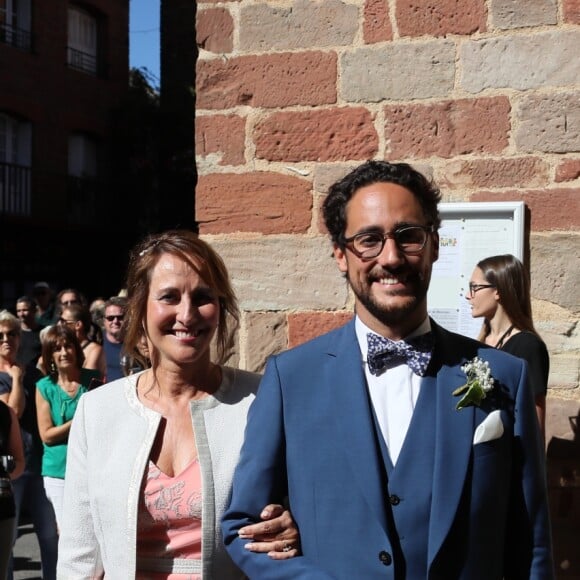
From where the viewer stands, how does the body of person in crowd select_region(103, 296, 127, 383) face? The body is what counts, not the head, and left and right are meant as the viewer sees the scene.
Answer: facing the viewer

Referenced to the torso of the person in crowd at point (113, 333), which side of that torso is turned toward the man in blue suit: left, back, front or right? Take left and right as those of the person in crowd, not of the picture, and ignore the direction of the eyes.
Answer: front

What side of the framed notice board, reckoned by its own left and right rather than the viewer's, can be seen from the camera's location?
front

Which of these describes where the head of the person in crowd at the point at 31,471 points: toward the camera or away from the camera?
toward the camera

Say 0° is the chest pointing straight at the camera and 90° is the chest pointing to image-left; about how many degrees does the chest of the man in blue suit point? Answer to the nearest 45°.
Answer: approximately 0°

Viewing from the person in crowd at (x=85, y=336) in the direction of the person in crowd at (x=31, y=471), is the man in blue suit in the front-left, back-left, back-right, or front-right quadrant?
front-left

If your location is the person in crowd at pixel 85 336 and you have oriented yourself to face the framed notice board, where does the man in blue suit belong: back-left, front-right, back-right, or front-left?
front-right

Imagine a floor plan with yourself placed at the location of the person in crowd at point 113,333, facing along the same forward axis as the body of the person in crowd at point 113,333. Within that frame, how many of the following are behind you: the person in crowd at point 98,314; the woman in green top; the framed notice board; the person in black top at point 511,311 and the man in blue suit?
1

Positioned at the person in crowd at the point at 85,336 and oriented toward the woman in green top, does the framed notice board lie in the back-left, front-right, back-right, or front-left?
front-left

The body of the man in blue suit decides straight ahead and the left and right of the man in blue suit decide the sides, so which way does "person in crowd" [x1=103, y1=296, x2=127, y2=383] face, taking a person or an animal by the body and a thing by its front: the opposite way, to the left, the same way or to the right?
the same way

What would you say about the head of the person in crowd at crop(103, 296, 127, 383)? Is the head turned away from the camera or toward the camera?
toward the camera

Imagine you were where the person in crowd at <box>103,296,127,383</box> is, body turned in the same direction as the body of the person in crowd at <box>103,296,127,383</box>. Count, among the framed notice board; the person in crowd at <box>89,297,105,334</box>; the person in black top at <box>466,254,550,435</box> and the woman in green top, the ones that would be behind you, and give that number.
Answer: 1

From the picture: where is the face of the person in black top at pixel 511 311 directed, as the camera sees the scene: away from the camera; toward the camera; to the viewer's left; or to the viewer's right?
to the viewer's left

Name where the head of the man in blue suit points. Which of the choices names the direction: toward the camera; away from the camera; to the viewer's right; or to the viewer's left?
toward the camera

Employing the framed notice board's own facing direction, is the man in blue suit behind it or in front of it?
in front
